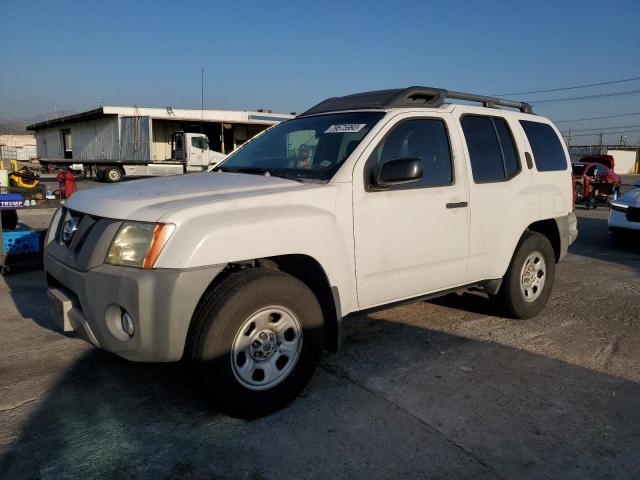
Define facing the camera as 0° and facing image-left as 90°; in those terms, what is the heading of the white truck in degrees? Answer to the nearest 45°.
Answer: approximately 270°

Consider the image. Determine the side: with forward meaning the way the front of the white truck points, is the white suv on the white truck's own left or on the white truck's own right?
on the white truck's own right

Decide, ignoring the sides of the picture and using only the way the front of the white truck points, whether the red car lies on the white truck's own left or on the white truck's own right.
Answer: on the white truck's own right

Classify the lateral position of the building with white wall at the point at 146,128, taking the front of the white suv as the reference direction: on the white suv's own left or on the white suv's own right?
on the white suv's own right

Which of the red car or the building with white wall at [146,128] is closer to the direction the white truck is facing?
the red car

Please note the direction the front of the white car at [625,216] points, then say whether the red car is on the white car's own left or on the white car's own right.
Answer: on the white car's own right

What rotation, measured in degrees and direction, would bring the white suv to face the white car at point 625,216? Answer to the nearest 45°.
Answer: approximately 180°

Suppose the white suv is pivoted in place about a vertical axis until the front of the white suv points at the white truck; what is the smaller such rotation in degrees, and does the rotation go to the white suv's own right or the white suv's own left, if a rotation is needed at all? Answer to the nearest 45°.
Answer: approximately 135° to the white suv's own right

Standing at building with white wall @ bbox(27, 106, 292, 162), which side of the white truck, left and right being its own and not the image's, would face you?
left

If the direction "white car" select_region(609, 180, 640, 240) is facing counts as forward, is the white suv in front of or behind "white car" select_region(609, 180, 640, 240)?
in front

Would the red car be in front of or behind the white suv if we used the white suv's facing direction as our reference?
behind

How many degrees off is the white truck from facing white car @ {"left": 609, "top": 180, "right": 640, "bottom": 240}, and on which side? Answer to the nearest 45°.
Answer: approximately 90° to its right

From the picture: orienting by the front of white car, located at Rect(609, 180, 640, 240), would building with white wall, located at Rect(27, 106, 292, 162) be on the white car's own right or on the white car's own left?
on the white car's own right
